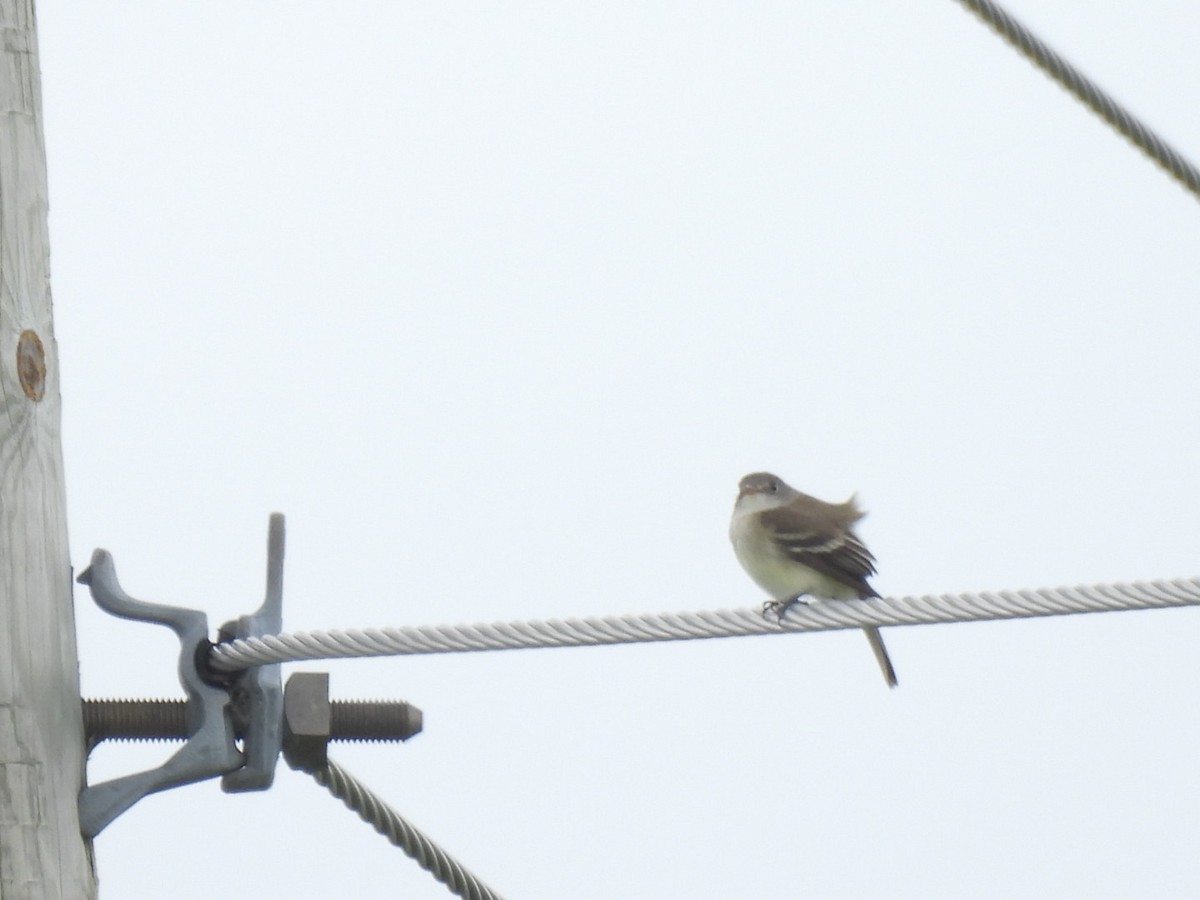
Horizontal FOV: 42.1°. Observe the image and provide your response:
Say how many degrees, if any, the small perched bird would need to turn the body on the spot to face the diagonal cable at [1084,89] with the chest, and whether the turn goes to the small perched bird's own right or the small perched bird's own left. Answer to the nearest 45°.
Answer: approximately 90° to the small perched bird's own left

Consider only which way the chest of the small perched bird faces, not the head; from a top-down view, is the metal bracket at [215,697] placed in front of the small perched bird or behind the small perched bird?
in front

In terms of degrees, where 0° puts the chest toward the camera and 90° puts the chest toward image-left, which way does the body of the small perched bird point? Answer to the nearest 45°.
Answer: approximately 45°

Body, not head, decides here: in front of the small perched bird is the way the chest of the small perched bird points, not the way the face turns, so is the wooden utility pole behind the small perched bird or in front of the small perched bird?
in front
